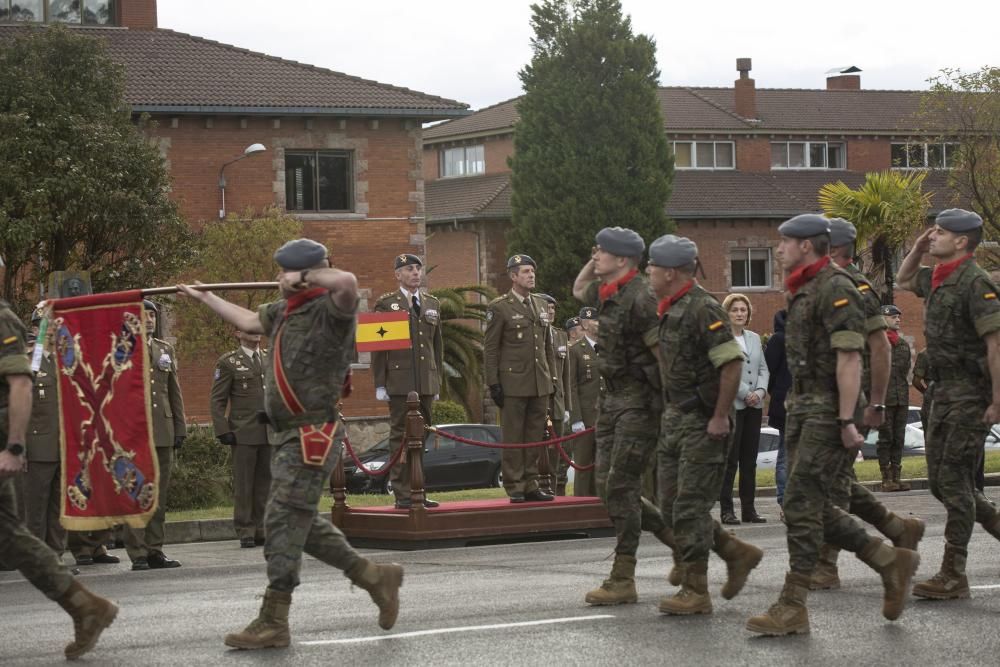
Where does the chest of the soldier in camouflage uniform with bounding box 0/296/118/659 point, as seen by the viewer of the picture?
to the viewer's left

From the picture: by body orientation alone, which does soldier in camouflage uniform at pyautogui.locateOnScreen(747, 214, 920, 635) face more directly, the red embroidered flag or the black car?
the red embroidered flag

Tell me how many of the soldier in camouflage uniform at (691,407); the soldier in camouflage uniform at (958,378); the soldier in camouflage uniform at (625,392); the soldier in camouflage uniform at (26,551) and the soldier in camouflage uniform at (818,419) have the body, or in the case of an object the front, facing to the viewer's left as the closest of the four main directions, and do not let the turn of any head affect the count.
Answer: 5

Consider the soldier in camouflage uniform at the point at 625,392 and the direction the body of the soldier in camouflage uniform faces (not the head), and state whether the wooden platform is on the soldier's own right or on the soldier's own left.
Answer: on the soldier's own right

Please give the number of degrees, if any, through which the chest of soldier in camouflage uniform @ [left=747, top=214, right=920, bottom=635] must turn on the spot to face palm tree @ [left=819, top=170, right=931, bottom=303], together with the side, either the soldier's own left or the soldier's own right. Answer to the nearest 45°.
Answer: approximately 90° to the soldier's own right

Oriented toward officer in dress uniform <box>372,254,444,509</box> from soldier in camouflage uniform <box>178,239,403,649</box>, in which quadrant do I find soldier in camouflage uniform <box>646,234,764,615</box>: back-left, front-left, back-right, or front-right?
front-right

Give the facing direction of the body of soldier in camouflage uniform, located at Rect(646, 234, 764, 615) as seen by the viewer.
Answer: to the viewer's left

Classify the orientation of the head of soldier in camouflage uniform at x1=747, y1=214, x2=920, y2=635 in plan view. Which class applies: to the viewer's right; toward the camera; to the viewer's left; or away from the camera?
to the viewer's left

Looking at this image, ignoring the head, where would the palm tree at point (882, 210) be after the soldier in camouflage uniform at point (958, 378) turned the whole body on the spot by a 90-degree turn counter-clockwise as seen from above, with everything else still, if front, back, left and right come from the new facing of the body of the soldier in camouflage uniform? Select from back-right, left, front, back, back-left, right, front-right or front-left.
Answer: back

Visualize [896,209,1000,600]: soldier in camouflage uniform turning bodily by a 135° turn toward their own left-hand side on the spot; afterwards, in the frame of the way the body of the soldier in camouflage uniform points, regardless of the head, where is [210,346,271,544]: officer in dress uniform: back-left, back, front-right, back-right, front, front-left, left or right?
back

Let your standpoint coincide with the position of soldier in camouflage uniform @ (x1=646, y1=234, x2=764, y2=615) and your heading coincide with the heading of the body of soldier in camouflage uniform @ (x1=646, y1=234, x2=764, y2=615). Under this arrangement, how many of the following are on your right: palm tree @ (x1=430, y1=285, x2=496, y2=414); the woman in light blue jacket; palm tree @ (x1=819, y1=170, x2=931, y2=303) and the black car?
4

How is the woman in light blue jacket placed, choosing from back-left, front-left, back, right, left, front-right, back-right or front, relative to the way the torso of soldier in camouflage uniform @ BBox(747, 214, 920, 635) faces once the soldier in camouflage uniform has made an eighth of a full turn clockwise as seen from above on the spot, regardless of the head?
front-right

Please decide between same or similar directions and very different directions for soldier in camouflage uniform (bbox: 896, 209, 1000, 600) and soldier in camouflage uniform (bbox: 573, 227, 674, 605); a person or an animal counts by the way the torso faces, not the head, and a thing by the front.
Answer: same or similar directions

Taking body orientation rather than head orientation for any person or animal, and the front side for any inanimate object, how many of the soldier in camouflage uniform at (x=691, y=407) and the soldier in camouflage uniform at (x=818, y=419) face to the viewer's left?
2

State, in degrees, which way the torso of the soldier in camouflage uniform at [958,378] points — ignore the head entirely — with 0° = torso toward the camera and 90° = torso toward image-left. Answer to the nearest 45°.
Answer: approximately 90°

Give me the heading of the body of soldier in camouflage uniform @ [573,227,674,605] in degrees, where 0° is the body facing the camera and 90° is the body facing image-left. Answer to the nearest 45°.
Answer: approximately 90°

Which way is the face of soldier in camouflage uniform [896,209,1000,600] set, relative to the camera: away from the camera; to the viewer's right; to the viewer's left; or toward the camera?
to the viewer's left

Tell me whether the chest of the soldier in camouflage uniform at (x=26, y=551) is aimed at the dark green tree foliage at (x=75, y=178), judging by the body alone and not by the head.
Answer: no

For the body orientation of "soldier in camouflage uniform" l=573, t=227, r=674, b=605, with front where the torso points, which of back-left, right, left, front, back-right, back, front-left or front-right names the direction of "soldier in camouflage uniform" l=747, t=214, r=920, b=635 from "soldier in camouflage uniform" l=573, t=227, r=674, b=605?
back-left

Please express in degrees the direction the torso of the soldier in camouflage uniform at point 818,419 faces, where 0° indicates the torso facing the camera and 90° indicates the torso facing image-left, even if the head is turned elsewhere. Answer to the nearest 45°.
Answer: approximately 90°

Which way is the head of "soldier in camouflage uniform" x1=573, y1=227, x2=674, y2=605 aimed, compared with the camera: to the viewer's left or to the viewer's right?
to the viewer's left
